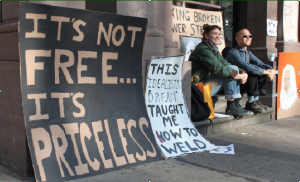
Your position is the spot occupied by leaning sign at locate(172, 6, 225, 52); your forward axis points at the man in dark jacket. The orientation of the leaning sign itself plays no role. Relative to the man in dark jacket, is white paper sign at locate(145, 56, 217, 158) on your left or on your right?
right

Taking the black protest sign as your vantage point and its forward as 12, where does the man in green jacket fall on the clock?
The man in green jacket is roughly at 9 o'clock from the black protest sign.

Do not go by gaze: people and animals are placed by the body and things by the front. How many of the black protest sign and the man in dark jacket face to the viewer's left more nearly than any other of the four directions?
0

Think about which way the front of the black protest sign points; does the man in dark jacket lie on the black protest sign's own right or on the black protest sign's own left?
on the black protest sign's own left

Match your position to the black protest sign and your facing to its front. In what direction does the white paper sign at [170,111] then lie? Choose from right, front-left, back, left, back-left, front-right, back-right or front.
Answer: left

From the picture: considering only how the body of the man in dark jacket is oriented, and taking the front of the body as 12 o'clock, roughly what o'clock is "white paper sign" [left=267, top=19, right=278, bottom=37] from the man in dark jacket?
The white paper sign is roughly at 8 o'clock from the man in dark jacket.

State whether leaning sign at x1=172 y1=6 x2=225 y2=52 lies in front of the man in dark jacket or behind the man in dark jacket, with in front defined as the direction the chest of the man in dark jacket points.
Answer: behind

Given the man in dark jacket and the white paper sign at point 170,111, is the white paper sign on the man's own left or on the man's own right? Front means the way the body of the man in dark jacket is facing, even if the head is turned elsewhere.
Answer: on the man's own right

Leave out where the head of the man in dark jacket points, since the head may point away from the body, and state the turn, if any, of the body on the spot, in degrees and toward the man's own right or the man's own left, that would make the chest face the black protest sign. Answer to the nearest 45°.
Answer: approximately 90° to the man's own right

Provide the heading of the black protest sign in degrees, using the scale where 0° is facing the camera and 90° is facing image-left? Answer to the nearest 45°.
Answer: approximately 315°

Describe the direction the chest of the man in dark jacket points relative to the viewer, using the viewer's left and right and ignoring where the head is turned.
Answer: facing the viewer and to the right of the viewer
